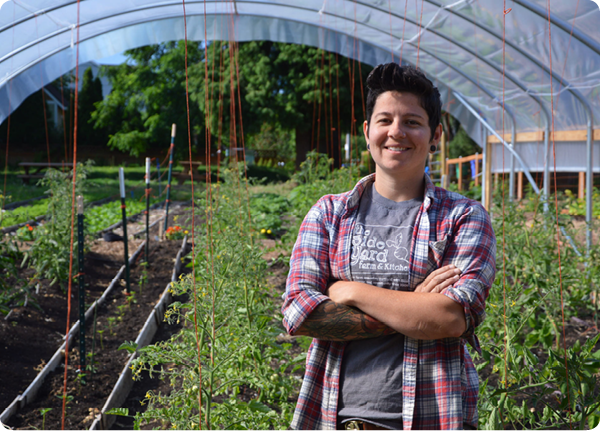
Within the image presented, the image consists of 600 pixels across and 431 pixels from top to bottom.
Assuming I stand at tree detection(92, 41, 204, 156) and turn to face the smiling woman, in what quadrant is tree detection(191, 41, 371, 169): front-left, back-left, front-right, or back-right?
front-left

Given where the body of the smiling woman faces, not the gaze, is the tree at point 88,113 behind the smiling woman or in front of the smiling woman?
behind

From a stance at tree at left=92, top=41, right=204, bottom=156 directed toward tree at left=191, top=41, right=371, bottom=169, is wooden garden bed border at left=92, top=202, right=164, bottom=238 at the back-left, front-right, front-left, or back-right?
front-right

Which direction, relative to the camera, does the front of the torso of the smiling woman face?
toward the camera

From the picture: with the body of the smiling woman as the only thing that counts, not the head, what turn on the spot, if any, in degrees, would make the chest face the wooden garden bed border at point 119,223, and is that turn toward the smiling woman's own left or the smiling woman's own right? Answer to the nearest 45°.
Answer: approximately 135° to the smiling woman's own right

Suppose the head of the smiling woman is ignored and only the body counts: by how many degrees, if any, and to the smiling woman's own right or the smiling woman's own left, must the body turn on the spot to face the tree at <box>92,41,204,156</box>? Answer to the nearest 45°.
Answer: approximately 135° to the smiling woman's own right
